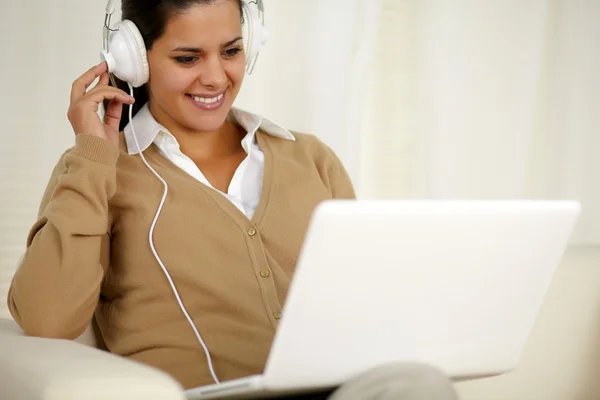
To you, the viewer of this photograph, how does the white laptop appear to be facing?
facing away from the viewer and to the left of the viewer

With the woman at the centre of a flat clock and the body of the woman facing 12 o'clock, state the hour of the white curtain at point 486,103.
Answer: The white curtain is roughly at 9 o'clock from the woman.

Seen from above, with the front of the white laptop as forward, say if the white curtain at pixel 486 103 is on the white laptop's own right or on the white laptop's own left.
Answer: on the white laptop's own right

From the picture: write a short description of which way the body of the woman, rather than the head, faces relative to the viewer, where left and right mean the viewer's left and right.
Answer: facing the viewer and to the right of the viewer
